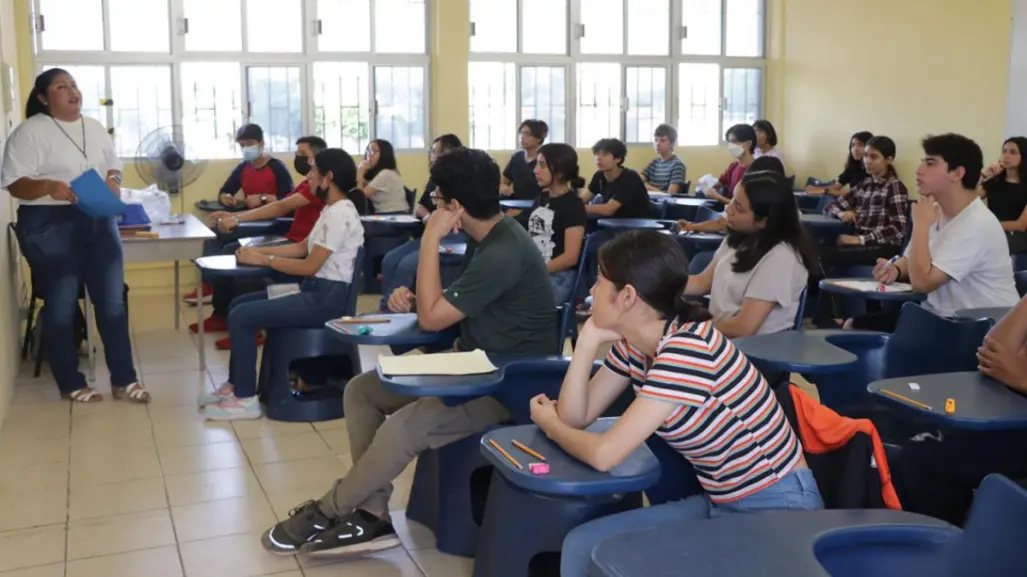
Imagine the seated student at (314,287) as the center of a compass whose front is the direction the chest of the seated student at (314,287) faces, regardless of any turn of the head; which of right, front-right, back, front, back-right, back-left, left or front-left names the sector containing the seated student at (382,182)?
right

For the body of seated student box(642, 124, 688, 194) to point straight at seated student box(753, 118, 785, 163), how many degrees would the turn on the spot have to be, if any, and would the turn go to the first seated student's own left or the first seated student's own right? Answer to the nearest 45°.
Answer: approximately 135° to the first seated student's own left

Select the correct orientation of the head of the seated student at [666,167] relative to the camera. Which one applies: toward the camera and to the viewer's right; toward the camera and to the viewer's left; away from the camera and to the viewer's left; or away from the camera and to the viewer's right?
toward the camera and to the viewer's left

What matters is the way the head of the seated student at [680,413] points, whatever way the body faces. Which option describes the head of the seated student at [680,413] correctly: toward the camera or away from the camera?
away from the camera

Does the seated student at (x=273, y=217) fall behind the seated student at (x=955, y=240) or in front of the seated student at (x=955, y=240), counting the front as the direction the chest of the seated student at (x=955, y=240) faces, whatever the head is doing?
in front

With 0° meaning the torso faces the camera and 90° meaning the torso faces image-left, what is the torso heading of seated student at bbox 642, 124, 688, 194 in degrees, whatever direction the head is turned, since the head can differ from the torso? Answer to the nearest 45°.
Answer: approximately 45°

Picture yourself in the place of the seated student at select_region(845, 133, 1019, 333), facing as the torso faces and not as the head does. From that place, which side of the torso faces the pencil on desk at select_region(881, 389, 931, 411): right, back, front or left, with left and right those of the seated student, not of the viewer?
left

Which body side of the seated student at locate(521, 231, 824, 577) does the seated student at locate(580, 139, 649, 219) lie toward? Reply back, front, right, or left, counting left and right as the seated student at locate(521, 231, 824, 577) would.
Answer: right

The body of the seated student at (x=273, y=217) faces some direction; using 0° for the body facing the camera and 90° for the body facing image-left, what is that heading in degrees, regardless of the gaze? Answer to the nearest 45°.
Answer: approximately 90°
